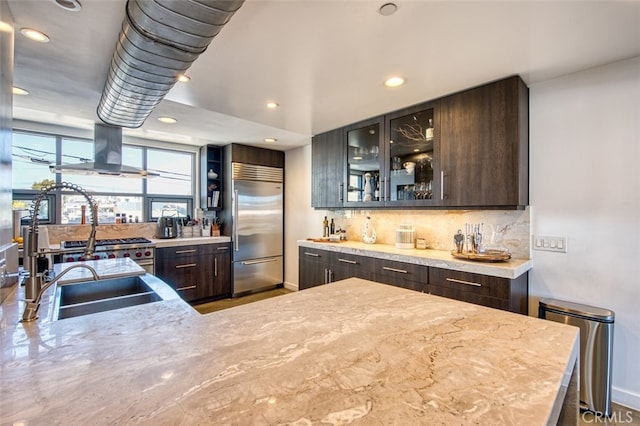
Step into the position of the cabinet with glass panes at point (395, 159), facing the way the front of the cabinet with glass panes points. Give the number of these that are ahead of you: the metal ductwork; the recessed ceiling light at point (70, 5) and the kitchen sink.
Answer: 3

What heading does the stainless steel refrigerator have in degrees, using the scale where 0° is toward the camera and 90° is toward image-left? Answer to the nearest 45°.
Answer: approximately 315°

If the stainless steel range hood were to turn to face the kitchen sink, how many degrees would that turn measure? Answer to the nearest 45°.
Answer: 0° — it already faces it

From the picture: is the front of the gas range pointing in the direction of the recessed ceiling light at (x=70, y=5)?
yes

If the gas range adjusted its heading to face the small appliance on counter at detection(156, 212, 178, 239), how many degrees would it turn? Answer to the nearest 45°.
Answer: approximately 135° to its left

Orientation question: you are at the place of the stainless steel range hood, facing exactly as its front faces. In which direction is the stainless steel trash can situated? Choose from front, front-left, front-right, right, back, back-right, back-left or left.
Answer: front-left

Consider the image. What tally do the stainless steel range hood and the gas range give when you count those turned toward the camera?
2
